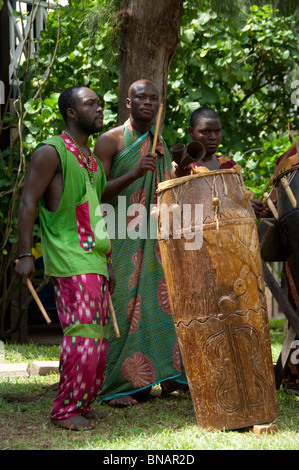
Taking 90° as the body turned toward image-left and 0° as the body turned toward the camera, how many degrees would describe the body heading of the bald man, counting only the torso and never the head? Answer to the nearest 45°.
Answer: approximately 315°

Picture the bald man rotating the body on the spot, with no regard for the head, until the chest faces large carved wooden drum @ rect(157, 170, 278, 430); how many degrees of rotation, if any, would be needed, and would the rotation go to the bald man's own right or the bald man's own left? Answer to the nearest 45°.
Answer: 0° — they already face it

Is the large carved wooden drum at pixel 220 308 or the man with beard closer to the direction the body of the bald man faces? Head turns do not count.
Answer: the large carved wooden drum

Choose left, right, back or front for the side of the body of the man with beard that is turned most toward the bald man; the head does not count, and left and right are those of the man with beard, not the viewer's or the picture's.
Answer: left

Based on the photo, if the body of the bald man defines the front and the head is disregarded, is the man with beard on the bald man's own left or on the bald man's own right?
on the bald man's own right

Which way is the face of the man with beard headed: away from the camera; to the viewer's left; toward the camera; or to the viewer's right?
to the viewer's right

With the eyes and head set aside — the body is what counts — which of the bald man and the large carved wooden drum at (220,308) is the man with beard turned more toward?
the large carved wooden drum
